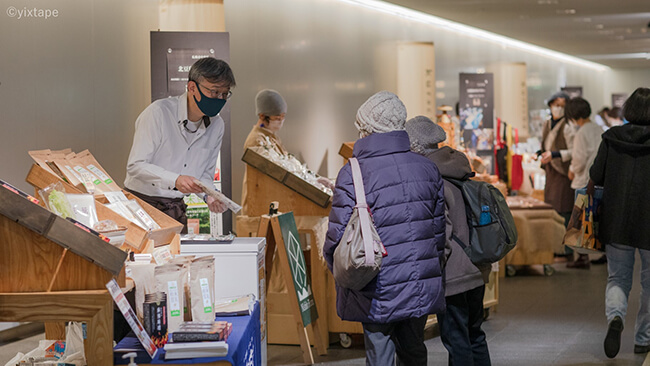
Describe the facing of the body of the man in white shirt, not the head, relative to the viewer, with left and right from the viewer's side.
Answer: facing the viewer and to the right of the viewer

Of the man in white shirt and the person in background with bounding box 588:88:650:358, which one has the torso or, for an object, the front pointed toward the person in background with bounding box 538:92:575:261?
the person in background with bounding box 588:88:650:358

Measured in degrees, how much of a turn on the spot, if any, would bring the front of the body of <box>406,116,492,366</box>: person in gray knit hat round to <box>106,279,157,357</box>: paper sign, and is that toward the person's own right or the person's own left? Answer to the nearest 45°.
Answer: approximately 90° to the person's own left

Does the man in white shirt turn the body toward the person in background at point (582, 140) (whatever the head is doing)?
no

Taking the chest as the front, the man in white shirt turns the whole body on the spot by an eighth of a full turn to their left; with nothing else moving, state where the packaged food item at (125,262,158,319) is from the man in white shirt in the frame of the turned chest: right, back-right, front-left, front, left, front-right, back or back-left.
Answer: right

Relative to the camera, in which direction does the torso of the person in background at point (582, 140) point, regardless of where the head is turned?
to the viewer's left

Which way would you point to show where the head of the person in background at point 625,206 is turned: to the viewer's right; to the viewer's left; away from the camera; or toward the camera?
away from the camera

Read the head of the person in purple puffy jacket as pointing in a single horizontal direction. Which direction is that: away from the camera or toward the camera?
away from the camera

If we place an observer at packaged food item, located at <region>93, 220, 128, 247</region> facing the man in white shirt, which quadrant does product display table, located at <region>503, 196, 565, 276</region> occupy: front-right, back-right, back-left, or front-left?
front-right

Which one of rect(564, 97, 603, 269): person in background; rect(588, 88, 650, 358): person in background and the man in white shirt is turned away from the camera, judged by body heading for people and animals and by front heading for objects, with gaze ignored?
rect(588, 88, 650, 358): person in background

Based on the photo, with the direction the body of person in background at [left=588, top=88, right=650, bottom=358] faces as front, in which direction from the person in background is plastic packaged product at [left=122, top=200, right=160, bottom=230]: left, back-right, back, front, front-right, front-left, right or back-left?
back-left

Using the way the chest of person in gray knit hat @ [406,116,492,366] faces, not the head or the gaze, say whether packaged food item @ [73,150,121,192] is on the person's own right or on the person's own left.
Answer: on the person's own left

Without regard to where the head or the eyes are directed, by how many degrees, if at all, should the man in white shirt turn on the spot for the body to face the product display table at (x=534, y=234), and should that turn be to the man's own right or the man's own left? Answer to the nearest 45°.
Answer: approximately 90° to the man's own left

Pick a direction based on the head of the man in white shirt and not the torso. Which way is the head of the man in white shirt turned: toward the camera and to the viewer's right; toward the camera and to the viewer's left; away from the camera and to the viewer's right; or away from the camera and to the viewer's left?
toward the camera and to the viewer's right

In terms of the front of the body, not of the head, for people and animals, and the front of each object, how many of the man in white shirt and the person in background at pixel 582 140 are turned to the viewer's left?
1

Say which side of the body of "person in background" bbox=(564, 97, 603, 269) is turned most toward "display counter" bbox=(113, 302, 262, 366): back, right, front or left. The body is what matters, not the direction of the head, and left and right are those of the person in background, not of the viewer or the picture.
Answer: left

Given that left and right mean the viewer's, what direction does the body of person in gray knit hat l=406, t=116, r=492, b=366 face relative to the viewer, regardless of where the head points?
facing away from the viewer and to the left of the viewer

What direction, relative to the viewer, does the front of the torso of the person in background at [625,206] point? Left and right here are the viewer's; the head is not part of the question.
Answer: facing away from the viewer
